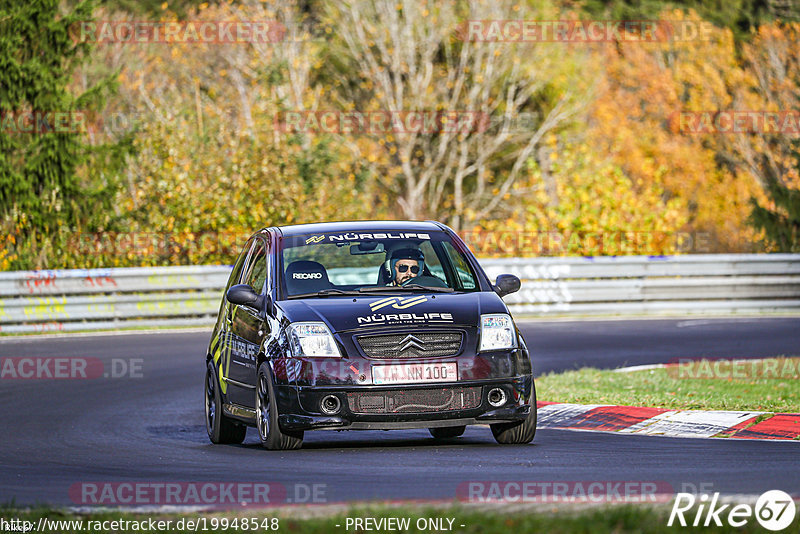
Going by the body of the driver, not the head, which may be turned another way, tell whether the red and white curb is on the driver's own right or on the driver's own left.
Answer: on the driver's own left

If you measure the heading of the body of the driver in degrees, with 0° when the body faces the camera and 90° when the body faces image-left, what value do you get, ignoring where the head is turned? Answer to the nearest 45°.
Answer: approximately 0°

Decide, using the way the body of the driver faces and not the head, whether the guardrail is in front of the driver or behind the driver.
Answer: behind
